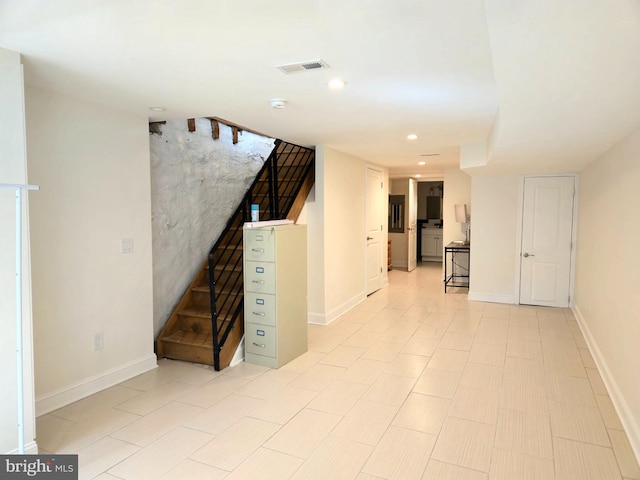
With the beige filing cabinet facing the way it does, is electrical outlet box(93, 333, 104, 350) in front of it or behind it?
in front

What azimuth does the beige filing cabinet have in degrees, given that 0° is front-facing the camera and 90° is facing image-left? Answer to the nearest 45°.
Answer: approximately 45°

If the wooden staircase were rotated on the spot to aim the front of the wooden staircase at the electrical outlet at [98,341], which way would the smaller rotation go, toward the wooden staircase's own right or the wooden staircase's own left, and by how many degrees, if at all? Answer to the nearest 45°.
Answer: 0° — it already faces it

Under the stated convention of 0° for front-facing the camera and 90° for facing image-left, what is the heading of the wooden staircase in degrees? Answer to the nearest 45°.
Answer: approximately 45°

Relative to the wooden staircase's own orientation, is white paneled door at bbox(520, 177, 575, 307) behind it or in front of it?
behind

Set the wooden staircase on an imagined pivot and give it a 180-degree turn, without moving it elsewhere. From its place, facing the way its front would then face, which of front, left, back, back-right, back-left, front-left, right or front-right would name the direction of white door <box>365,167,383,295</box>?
front

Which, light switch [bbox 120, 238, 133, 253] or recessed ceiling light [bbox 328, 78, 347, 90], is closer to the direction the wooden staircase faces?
the light switch

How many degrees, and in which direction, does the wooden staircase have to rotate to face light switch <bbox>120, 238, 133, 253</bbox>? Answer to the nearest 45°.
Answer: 0° — it already faces it

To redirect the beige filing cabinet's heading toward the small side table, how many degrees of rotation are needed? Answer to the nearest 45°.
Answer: approximately 180°

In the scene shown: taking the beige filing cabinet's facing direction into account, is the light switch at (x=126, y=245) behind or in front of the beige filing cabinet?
in front

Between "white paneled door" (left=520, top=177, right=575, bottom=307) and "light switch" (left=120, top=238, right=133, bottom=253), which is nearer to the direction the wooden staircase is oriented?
the light switch

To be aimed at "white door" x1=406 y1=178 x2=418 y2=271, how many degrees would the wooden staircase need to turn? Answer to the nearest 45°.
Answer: approximately 180°
